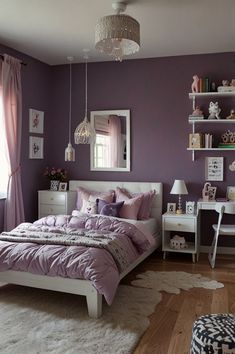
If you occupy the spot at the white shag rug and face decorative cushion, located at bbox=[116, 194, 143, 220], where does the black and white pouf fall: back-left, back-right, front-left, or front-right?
back-right

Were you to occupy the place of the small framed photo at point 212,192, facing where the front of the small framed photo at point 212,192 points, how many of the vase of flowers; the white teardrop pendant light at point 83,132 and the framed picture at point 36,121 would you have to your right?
3

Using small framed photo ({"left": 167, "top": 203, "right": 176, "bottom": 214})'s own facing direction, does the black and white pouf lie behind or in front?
in front

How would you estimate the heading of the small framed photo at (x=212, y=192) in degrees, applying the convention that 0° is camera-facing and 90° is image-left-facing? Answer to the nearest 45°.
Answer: approximately 0°

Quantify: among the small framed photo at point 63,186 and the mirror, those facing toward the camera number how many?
2

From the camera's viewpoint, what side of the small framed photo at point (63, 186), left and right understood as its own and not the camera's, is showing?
front

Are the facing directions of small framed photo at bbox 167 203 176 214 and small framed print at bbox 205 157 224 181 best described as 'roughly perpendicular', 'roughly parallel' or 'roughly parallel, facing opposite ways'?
roughly parallel

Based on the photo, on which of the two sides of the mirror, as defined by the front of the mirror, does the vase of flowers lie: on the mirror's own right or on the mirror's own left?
on the mirror's own right

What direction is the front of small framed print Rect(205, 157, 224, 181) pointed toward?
toward the camera

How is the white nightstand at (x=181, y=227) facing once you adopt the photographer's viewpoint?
facing the viewer

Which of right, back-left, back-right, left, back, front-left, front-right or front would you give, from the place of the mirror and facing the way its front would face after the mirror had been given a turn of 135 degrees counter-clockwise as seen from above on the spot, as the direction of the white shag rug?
back-right
